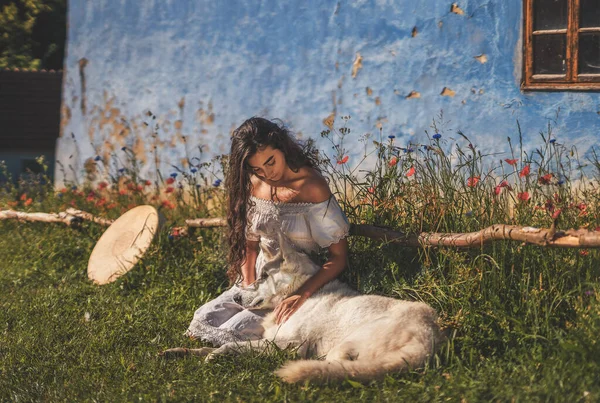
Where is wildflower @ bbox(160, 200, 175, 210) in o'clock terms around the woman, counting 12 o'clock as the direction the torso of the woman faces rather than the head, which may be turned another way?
The wildflower is roughly at 4 o'clock from the woman.

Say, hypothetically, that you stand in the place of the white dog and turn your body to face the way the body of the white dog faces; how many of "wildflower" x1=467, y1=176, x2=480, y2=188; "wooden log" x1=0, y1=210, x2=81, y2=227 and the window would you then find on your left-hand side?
0

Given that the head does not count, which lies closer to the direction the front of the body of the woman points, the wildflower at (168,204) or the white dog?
the white dog

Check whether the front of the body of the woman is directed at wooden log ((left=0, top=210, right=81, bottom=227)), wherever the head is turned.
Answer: no

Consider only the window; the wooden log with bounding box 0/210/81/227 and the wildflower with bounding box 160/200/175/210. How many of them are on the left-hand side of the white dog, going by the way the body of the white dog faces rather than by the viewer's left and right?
0

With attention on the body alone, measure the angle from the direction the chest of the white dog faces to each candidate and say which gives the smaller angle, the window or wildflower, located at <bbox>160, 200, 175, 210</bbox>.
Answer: the wildflower

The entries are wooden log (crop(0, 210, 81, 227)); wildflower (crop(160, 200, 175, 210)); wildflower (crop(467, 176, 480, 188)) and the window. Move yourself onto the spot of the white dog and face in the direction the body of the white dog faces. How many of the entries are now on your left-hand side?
0

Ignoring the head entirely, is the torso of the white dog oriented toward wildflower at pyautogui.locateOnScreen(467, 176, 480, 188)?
no

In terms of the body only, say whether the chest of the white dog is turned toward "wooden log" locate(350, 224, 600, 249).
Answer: no

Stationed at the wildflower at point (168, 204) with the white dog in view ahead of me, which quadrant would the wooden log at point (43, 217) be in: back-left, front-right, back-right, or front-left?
back-right

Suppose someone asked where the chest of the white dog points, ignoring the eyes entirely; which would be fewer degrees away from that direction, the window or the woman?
the woman

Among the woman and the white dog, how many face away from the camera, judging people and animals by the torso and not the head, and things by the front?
0

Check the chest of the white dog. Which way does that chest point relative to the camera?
to the viewer's left
